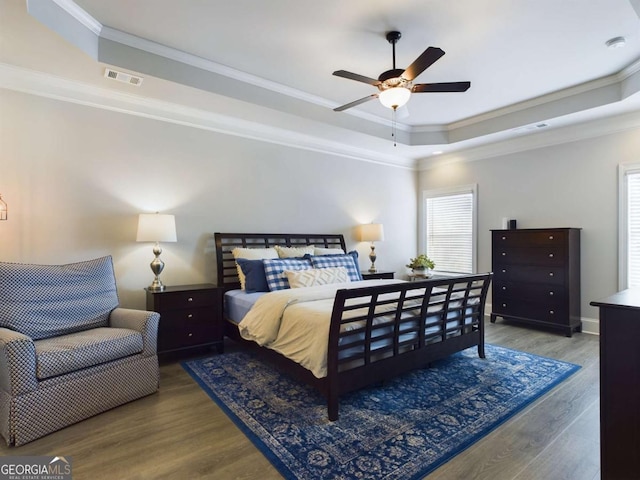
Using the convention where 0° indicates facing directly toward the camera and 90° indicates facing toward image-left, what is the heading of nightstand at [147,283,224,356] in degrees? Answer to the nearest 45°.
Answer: approximately 0°

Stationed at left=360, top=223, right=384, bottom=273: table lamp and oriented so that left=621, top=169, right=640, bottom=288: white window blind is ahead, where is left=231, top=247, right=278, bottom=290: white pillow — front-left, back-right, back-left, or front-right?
back-right

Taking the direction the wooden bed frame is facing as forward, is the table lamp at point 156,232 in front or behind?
behind

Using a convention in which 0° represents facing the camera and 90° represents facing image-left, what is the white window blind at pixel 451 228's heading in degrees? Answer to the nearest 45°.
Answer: approximately 45°

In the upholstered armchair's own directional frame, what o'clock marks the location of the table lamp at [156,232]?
The table lamp is roughly at 9 o'clock from the upholstered armchair.

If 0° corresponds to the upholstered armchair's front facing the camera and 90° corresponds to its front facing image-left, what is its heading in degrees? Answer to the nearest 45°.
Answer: approximately 315°

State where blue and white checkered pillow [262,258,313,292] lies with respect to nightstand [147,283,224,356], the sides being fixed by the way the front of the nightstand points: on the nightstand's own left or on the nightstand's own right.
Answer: on the nightstand's own left

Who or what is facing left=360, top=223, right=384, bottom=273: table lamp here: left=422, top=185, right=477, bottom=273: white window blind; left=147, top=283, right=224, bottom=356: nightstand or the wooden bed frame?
the white window blind

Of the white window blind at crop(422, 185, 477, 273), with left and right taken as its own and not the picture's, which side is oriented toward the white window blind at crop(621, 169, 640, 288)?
left

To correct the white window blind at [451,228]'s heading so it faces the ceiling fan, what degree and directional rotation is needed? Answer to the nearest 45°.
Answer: approximately 45° to its left
